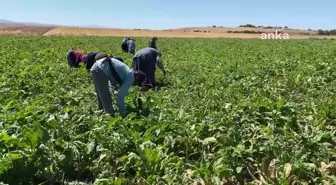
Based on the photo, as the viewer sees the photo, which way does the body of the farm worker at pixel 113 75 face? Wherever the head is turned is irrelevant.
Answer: to the viewer's right

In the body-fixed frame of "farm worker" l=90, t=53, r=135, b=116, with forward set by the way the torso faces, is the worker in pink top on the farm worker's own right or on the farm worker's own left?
on the farm worker's own left

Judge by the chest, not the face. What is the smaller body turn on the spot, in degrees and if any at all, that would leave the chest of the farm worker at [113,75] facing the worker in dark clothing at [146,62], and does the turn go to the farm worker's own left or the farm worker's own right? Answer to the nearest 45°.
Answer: approximately 90° to the farm worker's own left

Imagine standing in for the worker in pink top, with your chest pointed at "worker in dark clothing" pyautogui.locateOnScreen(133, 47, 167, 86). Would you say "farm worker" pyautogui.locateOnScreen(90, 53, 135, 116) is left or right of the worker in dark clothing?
right
